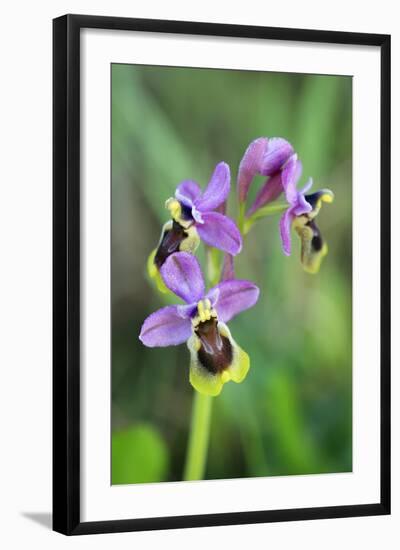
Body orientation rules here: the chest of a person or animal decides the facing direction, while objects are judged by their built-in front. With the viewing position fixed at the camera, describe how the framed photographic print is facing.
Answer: facing the viewer and to the right of the viewer
